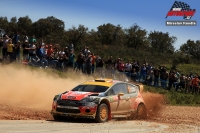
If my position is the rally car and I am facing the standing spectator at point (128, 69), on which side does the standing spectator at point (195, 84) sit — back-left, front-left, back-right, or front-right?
front-right

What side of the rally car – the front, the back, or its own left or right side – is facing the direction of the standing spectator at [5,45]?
right

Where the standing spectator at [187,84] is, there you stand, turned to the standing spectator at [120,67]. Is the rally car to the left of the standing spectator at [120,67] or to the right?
left

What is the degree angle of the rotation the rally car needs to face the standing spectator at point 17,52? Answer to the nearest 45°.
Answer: approximately 90° to its right

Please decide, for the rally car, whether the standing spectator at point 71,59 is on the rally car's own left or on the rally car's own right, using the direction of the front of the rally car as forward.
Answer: on the rally car's own right

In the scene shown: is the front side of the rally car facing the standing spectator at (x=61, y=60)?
no

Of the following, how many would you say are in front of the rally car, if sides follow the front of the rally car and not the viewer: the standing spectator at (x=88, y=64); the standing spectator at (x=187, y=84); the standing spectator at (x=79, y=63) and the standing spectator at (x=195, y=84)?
0

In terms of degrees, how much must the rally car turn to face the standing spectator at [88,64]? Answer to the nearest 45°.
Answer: approximately 135° to its right

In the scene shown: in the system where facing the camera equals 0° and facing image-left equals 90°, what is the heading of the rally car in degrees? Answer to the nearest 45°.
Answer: approximately 45°

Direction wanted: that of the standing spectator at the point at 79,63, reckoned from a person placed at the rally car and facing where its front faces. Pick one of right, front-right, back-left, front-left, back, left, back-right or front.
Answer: back-right

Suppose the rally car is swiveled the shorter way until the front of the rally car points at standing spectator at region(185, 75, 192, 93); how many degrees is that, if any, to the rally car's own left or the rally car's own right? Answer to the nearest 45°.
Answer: approximately 180°

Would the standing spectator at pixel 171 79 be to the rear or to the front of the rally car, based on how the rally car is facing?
to the rear

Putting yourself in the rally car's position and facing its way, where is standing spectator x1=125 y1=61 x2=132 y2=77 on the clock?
The standing spectator is roughly at 5 o'clock from the rally car.

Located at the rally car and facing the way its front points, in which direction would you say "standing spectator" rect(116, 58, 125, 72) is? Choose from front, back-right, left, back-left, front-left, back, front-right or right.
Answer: back-right
